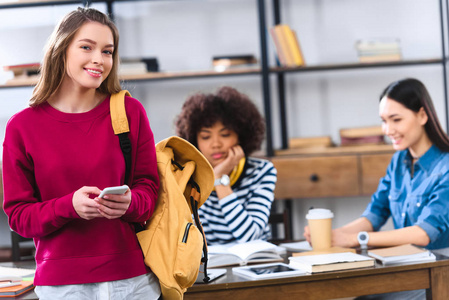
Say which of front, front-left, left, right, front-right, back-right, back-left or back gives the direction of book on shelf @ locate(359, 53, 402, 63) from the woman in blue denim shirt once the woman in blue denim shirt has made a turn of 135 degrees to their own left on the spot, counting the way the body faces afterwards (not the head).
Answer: left

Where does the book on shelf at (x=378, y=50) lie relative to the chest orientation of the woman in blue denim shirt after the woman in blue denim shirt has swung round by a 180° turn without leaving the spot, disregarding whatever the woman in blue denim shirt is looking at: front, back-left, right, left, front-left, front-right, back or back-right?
front-left

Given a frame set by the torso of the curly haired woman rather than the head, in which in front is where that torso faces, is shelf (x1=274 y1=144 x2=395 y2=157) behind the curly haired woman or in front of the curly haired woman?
behind

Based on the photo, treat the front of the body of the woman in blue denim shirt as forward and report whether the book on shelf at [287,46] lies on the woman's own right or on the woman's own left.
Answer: on the woman's own right

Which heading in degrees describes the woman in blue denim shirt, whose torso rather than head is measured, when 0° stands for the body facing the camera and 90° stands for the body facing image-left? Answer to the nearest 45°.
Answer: approximately 45°

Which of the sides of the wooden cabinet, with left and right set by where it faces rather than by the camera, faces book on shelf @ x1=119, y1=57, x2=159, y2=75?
right
